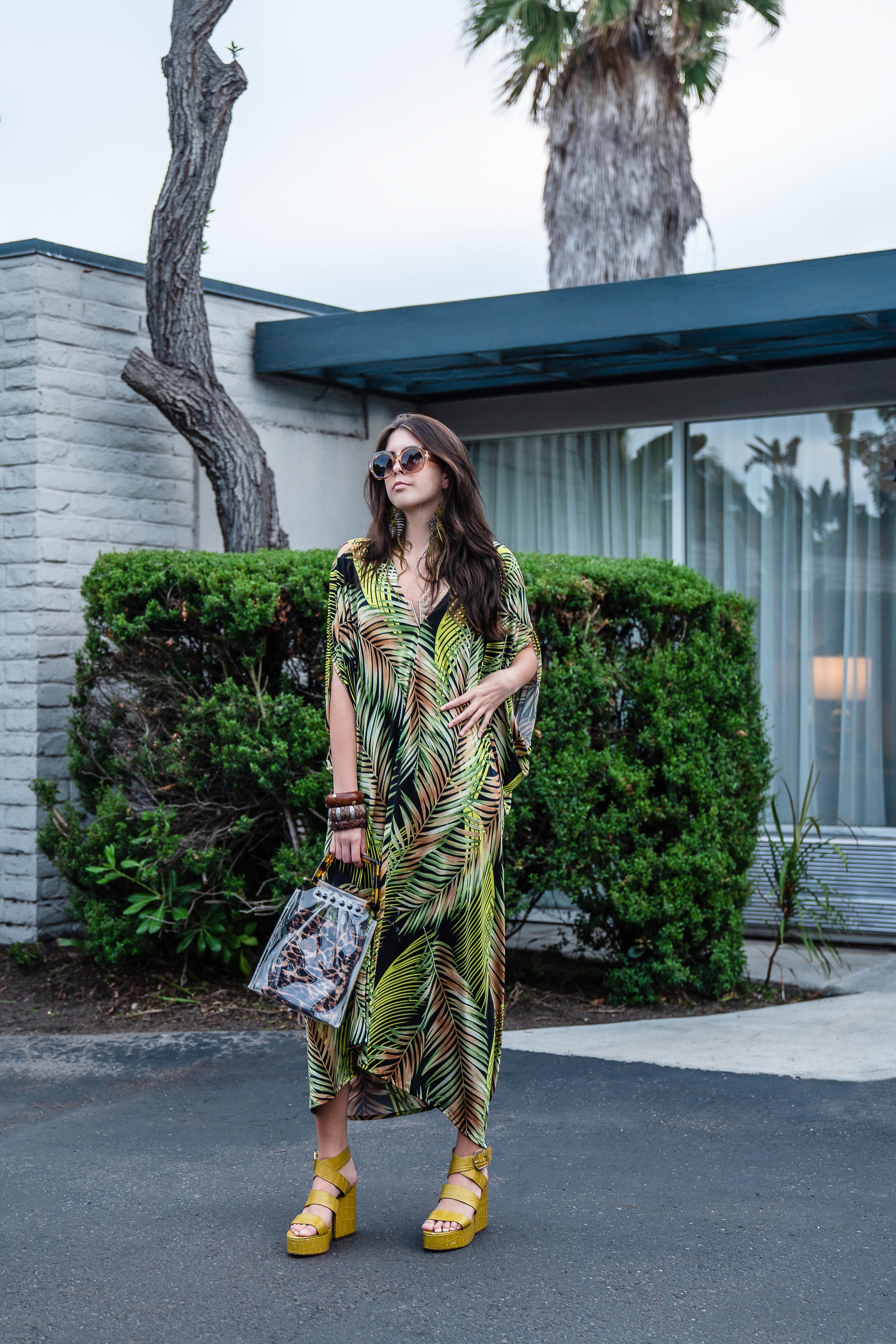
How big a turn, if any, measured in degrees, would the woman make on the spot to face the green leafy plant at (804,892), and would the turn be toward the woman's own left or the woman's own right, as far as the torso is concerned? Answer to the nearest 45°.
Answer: approximately 180°

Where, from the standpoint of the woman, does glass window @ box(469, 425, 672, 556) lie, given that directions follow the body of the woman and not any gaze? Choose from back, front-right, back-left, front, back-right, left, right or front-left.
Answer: back-right

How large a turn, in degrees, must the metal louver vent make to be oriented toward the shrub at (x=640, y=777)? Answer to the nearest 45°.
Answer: approximately 45° to its right

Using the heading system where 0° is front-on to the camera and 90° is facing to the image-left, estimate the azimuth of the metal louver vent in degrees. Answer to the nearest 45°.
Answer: approximately 0°

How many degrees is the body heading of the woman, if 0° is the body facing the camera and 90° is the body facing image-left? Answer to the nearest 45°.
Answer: approximately 45°
